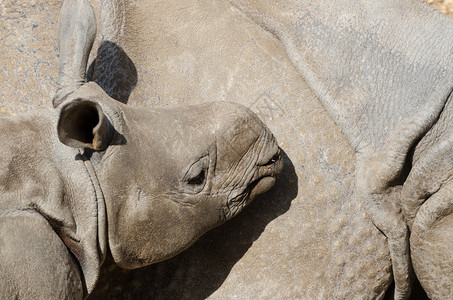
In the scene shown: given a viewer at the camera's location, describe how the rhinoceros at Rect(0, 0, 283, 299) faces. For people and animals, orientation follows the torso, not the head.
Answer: facing to the right of the viewer
